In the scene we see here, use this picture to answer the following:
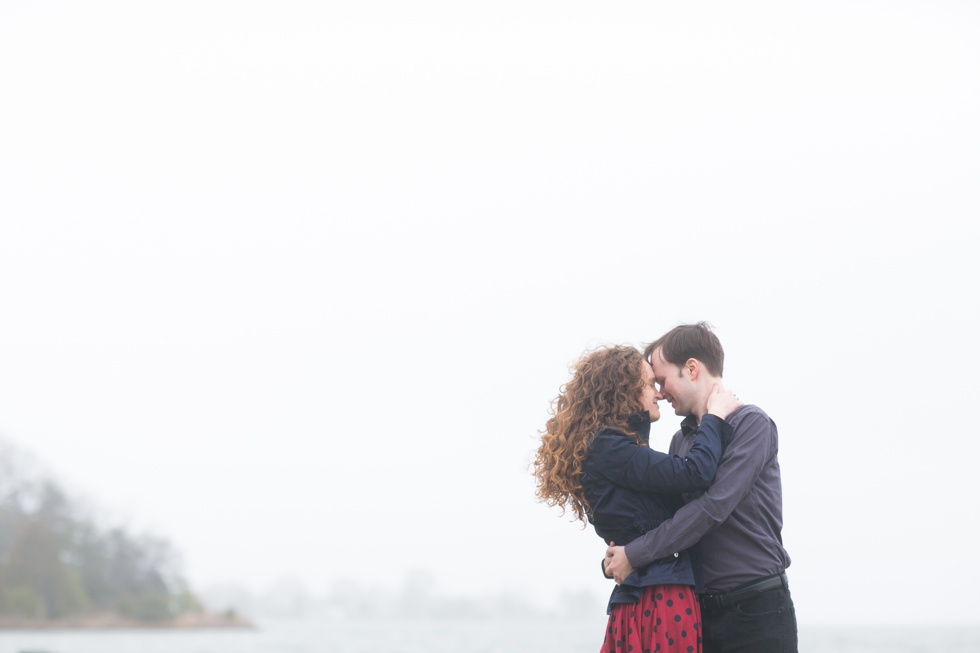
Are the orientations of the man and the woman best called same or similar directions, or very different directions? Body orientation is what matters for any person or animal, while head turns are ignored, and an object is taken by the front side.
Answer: very different directions

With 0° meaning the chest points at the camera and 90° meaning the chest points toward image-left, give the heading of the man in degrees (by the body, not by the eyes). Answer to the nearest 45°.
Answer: approximately 90°

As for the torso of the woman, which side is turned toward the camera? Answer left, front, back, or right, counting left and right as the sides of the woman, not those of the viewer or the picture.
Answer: right
